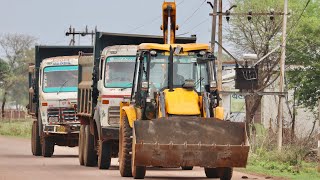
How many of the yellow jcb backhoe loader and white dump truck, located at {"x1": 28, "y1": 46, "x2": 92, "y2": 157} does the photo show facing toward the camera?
2

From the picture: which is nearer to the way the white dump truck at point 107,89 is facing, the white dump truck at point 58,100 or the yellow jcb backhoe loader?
the yellow jcb backhoe loader

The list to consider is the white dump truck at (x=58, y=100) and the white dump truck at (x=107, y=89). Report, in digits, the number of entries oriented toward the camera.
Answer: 2

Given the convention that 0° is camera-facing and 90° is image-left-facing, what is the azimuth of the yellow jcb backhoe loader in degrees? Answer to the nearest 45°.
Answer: approximately 0°

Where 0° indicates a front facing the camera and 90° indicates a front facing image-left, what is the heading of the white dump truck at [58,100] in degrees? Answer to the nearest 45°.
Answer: approximately 0°

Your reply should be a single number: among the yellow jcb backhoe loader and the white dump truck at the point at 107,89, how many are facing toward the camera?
2
